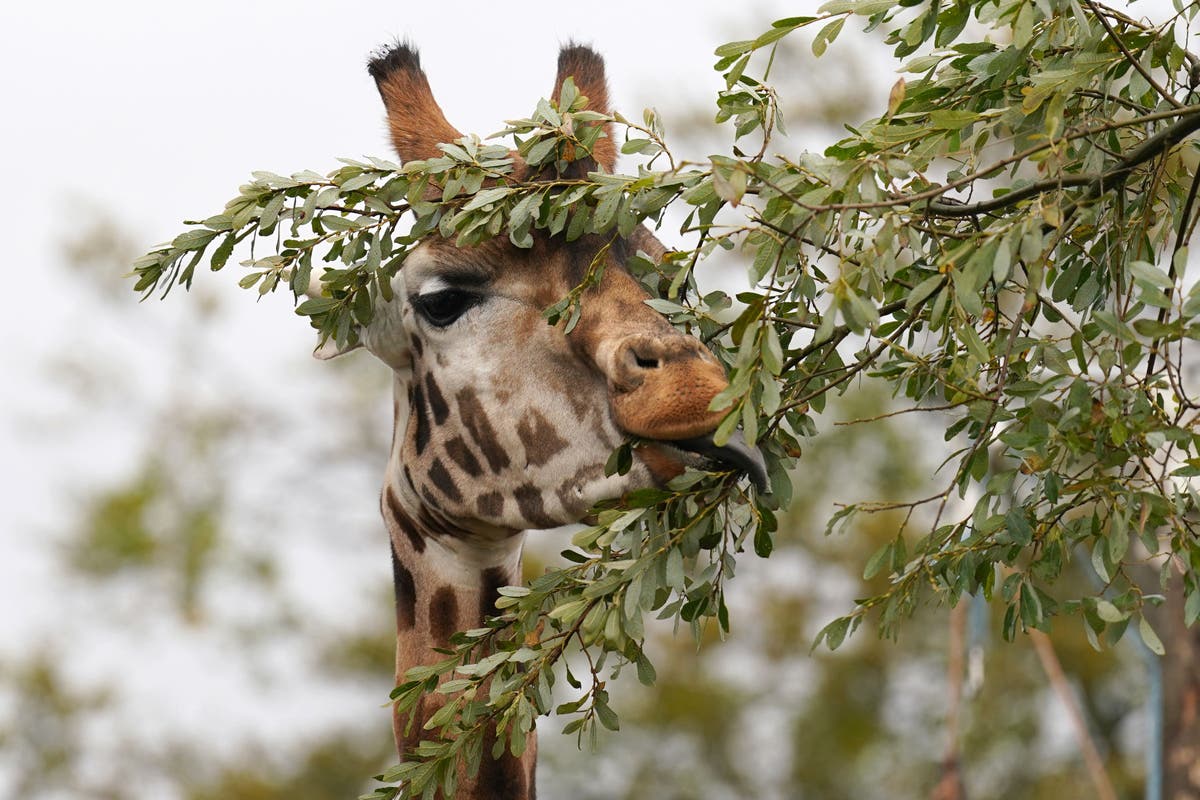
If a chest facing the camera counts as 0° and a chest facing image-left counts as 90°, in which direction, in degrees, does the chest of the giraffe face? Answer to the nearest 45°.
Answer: approximately 315°
